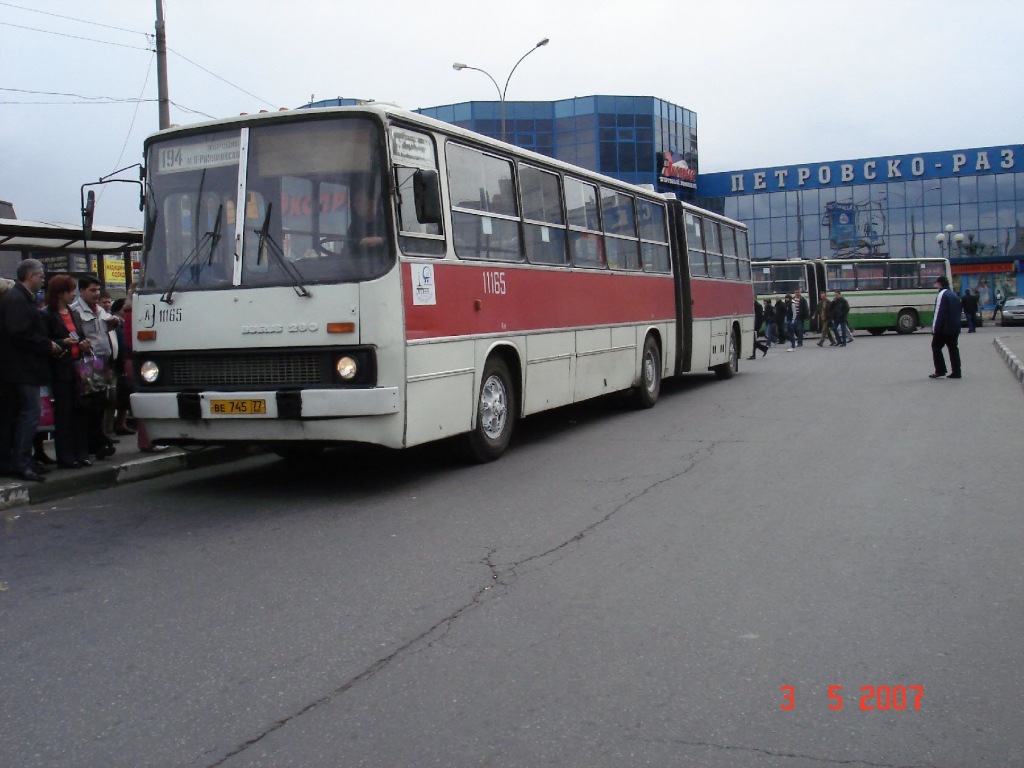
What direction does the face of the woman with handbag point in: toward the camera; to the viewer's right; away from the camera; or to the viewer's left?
to the viewer's right

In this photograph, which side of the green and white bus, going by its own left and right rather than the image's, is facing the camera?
left

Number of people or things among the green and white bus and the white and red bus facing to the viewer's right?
0

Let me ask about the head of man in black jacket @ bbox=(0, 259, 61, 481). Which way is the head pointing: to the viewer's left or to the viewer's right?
to the viewer's right

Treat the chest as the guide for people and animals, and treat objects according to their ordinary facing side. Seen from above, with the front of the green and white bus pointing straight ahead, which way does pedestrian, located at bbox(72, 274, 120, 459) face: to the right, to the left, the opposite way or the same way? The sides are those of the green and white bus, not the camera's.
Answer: the opposite way

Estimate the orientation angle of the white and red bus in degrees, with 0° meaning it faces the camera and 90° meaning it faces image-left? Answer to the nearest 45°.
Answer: approximately 45°

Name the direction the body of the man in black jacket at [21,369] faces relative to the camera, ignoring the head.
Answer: to the viewer's right

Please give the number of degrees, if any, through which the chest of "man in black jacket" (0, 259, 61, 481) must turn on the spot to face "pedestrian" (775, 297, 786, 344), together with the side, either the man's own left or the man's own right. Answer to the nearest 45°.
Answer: approximately 45° to the man's own left
